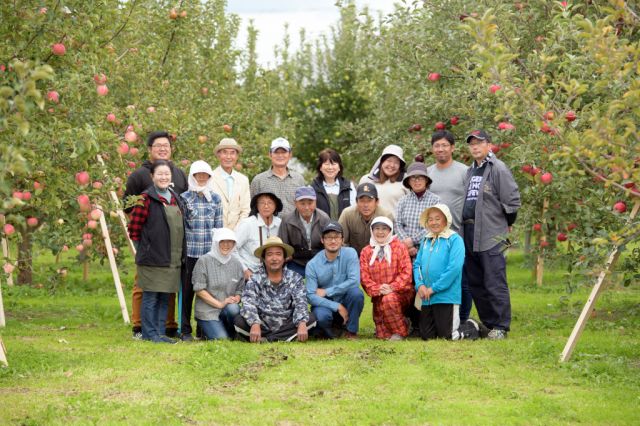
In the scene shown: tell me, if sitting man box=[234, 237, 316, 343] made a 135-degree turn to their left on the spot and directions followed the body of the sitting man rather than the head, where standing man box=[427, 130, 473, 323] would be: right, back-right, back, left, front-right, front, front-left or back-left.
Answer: front-right

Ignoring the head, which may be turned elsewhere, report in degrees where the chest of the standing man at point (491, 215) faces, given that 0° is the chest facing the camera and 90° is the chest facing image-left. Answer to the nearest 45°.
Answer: approximately 45°

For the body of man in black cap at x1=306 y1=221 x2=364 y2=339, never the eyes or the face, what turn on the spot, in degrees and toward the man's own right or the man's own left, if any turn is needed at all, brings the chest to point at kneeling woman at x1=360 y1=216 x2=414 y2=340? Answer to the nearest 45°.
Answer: approximately 90° to the man's own left

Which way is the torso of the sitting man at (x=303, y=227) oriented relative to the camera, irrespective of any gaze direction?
toward the camera

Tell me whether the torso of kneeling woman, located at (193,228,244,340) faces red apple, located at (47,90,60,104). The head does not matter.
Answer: no

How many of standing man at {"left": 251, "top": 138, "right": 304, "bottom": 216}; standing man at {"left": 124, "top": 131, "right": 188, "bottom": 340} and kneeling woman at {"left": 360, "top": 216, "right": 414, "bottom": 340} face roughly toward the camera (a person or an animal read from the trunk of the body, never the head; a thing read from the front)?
3

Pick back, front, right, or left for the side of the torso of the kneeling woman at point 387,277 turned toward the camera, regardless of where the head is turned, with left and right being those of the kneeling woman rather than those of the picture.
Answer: front

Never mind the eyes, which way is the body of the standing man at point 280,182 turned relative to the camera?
toward the camera

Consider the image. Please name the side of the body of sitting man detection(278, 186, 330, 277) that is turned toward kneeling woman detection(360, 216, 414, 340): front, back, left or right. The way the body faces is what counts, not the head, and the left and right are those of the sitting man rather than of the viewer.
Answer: left

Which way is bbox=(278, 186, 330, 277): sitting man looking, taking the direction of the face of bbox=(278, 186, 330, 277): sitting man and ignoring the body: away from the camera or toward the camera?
toward the camera

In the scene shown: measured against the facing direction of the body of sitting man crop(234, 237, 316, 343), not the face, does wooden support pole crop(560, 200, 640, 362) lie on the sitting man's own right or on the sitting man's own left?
on the sitting man's own left

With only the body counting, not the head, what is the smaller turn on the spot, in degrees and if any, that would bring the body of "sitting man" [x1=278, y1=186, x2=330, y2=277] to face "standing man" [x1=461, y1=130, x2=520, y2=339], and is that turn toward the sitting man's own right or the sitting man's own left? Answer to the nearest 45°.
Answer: approximately 90° to the sitting man's own left

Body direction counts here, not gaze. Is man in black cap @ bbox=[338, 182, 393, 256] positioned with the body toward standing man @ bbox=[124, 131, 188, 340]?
no

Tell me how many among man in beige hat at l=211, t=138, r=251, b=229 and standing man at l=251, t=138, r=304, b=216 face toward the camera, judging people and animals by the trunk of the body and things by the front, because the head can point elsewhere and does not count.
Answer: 2

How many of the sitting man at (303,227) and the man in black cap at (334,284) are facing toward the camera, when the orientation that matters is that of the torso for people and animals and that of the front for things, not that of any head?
2

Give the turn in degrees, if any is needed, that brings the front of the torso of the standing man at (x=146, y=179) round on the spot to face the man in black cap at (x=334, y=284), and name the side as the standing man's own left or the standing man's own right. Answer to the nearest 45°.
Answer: approximately 90° to the standing man's own left

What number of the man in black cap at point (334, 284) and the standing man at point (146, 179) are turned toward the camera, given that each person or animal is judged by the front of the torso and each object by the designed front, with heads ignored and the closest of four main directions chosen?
2

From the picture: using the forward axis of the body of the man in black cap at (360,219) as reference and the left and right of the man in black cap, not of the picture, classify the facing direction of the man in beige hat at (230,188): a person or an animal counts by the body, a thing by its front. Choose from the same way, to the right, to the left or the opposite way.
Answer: the same way

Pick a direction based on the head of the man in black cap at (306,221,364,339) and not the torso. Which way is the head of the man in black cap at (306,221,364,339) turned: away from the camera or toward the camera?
toward the camera

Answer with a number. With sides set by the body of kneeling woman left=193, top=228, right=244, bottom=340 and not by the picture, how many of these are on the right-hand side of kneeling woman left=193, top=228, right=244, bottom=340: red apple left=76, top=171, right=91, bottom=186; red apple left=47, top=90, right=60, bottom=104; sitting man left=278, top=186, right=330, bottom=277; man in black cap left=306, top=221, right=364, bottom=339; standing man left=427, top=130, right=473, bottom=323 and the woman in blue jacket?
2

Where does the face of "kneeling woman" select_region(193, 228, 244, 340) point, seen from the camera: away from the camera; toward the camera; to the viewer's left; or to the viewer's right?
toward the camera
